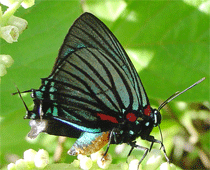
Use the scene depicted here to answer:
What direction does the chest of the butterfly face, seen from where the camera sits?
to the viewer's right
